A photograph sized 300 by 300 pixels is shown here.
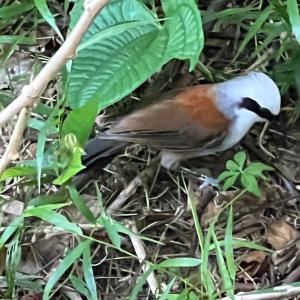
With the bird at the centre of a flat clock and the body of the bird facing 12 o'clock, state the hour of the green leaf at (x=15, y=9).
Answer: The green leaf is roughly at 7 o'clock from the bird.

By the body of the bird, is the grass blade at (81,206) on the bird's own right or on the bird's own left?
on the bird's own right

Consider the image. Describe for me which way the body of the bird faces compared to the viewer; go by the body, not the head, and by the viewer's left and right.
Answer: facing to the right of the viewer

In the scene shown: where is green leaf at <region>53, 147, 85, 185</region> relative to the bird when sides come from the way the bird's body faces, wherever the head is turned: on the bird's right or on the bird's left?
on the bird's right

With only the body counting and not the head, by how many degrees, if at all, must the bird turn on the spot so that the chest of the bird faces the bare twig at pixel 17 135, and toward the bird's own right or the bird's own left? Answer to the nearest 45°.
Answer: approximately 135° to the bird's own right

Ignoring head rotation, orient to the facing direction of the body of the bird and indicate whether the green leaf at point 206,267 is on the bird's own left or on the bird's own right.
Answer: on the bird's own right

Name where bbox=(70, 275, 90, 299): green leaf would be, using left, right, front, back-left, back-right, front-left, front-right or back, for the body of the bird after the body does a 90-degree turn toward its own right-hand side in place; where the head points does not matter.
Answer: front-right

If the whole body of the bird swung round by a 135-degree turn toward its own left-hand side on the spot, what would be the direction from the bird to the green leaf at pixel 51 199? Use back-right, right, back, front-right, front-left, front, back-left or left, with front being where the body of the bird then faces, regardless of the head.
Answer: left

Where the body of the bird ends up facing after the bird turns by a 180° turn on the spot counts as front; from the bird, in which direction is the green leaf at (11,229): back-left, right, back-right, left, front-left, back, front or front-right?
front-left
